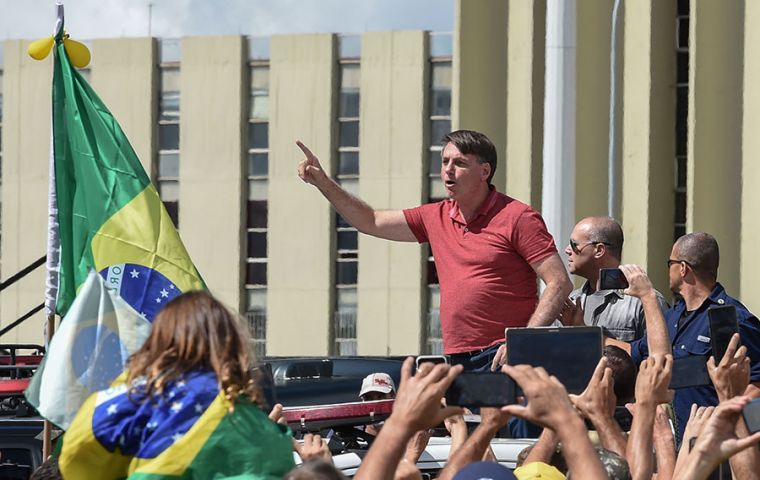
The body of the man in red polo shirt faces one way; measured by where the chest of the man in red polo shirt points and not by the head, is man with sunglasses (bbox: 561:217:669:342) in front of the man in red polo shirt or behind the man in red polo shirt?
behind

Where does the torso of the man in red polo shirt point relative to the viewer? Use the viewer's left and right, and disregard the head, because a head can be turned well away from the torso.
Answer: facing the viewer and to the left of the viewer

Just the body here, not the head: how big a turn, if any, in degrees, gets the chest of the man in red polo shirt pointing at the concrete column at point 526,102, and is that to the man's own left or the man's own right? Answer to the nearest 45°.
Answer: approximately 135° to the man's own right

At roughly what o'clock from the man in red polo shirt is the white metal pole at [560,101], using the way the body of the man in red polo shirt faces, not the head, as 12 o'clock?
The white metal pole is roughly at 5 o'clock from the man in red polo shirt.

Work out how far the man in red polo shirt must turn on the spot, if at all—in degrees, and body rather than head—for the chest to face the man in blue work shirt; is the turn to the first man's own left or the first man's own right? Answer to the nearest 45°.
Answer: approximately 135° to the first man's own left

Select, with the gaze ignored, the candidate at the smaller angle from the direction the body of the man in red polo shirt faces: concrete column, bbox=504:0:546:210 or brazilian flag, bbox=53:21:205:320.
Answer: the brazilian flag

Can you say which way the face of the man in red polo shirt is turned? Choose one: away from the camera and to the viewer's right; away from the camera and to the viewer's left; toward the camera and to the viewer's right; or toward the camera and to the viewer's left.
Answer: toward the camera and to the viewer's left

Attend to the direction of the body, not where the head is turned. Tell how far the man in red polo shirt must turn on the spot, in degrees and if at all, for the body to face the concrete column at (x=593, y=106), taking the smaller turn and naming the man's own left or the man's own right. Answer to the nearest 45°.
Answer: approximately 135° to the man's own right

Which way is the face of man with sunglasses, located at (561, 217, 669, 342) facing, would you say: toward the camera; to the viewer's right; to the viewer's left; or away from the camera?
to the viewer's left

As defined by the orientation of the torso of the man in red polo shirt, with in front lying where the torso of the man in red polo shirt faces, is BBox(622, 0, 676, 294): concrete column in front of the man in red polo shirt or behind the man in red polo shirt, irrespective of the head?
behind
